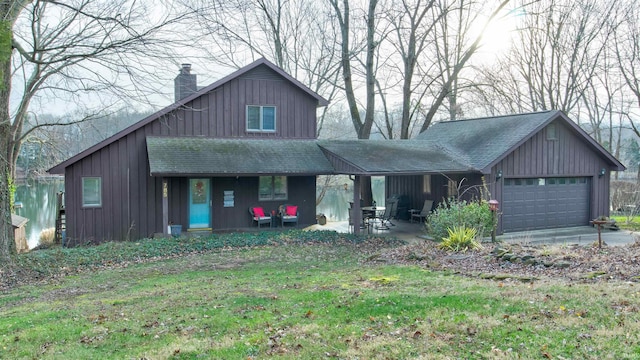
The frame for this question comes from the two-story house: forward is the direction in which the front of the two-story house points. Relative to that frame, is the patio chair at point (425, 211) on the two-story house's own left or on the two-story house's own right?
on the two-story house's own left

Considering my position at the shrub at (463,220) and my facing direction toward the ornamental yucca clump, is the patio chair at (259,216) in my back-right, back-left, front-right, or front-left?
back-right

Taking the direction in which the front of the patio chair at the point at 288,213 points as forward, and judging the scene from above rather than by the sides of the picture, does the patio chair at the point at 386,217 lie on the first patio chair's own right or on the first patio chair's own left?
on the first patio chair's own left

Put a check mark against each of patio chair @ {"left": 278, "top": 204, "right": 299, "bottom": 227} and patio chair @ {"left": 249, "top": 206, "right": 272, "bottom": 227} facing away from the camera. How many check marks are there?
0

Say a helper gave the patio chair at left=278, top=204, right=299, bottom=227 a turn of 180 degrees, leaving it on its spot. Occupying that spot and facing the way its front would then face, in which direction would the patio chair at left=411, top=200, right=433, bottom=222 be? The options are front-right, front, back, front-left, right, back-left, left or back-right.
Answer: right

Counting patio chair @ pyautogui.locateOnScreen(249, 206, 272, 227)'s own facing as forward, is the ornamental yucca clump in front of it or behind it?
in front

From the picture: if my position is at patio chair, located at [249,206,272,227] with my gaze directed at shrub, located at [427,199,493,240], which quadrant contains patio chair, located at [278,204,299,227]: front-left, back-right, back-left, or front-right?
front-left

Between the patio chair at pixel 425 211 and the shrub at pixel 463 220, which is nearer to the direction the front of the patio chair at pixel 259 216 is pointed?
the shrub

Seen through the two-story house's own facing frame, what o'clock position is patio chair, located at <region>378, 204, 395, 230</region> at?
The patio chair is roughly at 9 o'clock from the two-story house.

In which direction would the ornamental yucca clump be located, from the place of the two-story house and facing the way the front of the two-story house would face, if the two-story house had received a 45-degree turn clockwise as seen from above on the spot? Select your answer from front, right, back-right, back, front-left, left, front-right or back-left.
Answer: left

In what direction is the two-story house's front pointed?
toward the camera

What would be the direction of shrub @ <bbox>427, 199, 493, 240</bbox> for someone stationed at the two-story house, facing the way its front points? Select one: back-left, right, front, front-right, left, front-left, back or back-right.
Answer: front-left

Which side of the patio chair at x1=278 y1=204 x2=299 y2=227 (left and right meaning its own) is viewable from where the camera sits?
front

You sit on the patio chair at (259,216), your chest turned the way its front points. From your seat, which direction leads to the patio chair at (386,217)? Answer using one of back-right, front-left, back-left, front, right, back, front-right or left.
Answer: front-left
